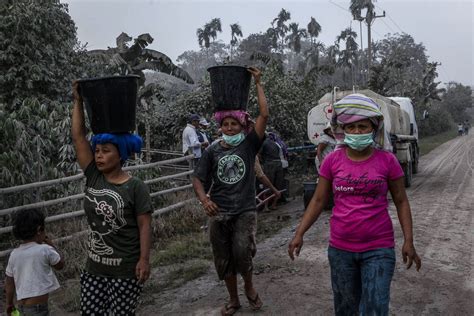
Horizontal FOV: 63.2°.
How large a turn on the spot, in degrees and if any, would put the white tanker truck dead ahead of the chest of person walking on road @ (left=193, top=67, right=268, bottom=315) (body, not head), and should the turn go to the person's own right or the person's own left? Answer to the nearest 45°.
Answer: approximately 135° to the person's own left

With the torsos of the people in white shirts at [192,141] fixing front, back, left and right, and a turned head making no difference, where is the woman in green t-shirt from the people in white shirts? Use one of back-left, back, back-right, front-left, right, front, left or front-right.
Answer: right

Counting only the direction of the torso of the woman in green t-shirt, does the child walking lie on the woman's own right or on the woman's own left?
on the woman's own right

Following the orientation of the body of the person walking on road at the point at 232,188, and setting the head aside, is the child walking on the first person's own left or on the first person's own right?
on the first person's own right

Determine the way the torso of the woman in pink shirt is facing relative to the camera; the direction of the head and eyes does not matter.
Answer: toward the camera
